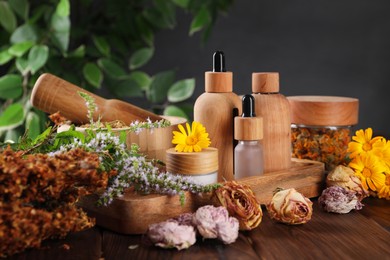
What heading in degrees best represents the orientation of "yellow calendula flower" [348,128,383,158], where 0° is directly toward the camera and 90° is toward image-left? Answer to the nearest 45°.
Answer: approximately 0°

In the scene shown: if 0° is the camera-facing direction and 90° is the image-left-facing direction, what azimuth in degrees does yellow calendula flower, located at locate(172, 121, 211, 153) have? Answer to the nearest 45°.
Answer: approximately 0°

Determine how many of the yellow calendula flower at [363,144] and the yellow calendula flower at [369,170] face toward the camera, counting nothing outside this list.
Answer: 2
